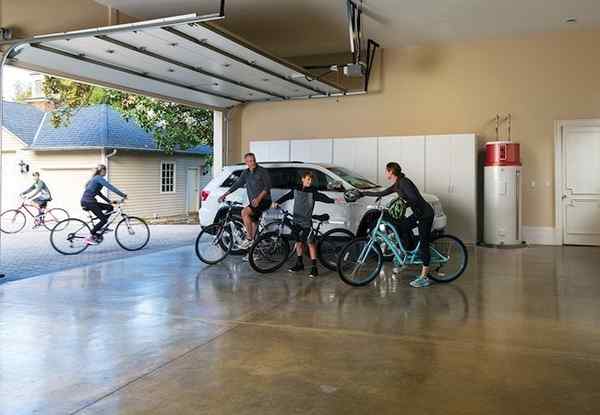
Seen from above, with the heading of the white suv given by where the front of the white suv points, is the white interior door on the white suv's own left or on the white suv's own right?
on the white suv's own left

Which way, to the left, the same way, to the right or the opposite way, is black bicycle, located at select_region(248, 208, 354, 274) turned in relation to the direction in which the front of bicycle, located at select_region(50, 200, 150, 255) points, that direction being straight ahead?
the opposite way

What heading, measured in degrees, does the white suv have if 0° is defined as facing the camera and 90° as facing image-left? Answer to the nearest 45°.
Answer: approximately 315°

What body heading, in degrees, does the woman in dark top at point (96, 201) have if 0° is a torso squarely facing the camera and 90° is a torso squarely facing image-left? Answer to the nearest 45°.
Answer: approximately 270°

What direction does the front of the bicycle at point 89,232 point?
to the viewer's right

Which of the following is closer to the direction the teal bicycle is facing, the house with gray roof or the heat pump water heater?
the house with gray roof

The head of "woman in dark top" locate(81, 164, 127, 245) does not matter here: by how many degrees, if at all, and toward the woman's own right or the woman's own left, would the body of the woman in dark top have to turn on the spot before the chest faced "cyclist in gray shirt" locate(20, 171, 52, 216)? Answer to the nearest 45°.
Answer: approximately 90° to the woman's own left

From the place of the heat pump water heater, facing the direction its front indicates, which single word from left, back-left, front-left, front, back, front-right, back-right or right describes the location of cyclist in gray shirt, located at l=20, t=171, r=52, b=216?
right

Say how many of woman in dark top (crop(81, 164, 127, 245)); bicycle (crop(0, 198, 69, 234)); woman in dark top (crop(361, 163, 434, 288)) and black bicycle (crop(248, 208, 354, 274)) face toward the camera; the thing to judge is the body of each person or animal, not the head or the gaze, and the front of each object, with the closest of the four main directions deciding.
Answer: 0

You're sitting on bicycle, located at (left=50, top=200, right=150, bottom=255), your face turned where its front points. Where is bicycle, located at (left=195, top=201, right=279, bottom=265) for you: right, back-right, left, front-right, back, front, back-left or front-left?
front-right
